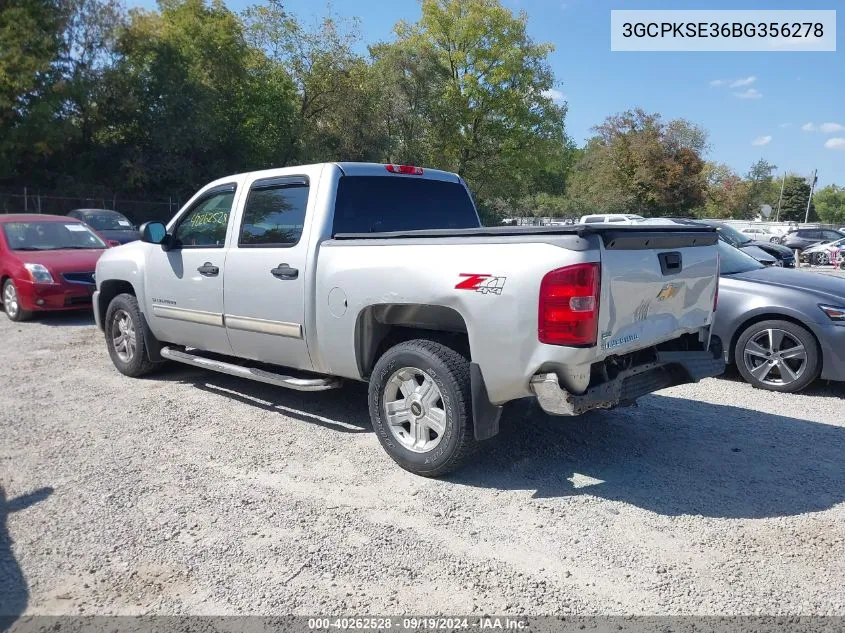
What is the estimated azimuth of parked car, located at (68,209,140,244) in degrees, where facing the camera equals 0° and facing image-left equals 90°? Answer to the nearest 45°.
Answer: approximately 315°

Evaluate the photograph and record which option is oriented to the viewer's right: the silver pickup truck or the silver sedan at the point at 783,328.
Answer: the silver sedan

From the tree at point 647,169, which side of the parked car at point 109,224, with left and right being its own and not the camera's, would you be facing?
left

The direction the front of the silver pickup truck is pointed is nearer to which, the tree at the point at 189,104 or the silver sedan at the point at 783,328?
the tree

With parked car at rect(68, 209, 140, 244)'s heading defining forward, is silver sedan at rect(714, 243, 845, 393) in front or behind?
in front

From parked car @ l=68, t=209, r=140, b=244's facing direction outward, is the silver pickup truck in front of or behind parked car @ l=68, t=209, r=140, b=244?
in front

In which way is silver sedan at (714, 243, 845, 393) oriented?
to the viewer's right

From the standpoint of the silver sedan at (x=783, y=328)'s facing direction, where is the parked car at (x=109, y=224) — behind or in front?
behind

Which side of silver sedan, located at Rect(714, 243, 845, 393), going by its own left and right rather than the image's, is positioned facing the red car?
back

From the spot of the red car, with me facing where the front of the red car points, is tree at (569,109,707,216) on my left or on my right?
on my left

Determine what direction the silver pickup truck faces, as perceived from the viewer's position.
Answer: facing away from the viewer and to the left of the viewer

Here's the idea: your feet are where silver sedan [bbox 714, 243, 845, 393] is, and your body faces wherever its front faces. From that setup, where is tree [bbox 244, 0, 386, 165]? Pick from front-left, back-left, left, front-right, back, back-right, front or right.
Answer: back-left
